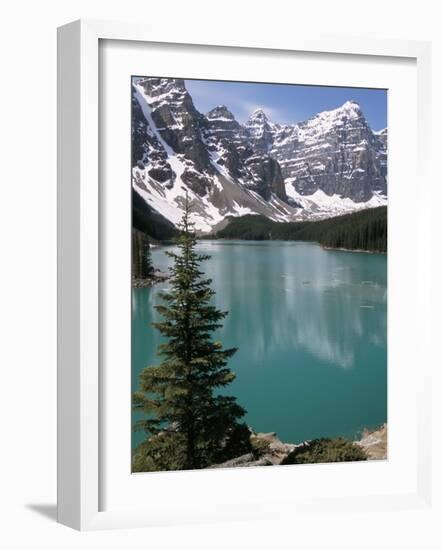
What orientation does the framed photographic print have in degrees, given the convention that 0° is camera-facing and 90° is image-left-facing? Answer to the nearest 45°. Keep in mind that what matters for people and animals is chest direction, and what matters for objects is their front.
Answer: approximately 315°
